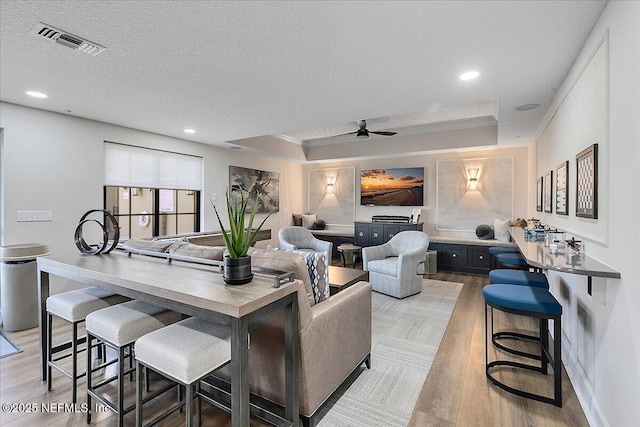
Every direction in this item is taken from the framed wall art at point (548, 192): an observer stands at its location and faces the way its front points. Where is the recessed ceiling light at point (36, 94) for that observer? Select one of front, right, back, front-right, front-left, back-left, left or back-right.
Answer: front-left

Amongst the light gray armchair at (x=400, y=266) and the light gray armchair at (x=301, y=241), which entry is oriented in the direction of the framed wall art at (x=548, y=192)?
the light gray armchair at (x=301, y=241)

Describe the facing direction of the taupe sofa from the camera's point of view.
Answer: facing away from the viewer and to the right of the viewer

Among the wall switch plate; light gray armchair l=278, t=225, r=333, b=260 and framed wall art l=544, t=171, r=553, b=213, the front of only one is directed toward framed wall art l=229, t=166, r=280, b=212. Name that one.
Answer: framed wall art l=544, t=171, r=553, b=213

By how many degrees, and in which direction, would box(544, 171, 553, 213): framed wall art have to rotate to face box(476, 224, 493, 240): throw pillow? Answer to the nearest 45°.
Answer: approximately 45° to its right

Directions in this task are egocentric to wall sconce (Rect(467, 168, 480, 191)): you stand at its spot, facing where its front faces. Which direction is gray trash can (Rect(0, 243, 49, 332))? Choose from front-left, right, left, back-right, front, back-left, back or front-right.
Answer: front-right

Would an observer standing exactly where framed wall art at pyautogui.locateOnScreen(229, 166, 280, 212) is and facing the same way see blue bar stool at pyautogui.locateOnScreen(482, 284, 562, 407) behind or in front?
in front

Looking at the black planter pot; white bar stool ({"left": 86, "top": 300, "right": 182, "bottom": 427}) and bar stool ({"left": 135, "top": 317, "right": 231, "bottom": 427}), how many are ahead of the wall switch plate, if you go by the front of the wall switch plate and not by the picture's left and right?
3

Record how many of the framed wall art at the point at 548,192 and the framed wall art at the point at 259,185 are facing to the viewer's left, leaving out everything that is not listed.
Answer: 1

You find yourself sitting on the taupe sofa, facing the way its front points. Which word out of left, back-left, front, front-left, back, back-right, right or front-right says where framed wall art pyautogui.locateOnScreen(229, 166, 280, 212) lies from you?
front-left

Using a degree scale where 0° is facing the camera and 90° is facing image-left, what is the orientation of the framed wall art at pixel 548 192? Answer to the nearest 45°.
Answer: approximately 90°
